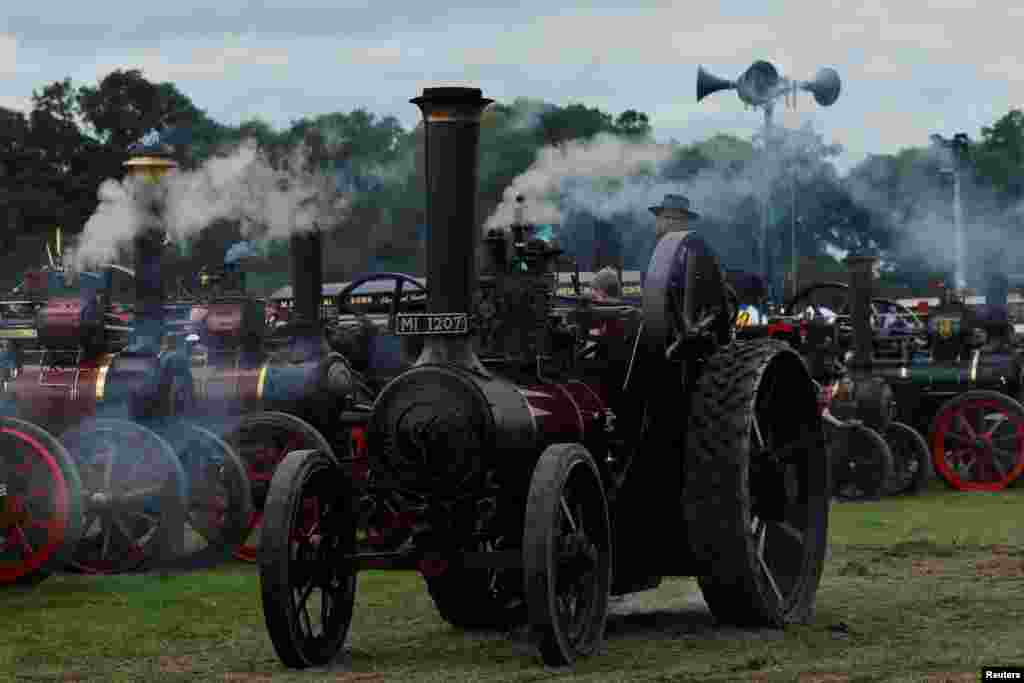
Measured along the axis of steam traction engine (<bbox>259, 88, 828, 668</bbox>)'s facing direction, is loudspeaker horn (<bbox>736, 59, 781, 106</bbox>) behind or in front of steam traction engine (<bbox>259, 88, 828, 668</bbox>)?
behind

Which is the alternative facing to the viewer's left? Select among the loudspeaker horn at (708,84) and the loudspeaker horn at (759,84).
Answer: the loudspeaker horn at (708,84)

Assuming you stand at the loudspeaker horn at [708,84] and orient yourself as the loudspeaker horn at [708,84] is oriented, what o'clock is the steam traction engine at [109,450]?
The steam traction engine is roughly at 10 o'clock from the loudspeaker horn.

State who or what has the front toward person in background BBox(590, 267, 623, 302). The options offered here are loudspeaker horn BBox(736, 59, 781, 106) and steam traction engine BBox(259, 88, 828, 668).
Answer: the loudspeaker horn

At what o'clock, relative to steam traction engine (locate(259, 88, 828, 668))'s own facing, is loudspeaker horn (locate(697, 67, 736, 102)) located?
The loudspeaker horn is roughly at 5 o'clock from the steam traction engine.

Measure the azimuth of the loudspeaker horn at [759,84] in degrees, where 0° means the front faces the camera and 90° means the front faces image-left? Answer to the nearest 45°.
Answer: approximately 0°

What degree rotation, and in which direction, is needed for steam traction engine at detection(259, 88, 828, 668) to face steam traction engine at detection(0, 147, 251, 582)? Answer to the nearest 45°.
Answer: approximately 90° to its right

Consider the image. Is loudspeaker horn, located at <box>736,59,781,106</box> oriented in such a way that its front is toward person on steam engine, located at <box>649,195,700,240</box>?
yes

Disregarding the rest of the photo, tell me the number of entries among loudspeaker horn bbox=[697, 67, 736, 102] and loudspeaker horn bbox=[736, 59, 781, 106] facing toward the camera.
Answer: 1

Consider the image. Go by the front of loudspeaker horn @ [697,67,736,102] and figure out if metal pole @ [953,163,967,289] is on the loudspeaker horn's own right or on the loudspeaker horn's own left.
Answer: on the loudspeaker horn's own right

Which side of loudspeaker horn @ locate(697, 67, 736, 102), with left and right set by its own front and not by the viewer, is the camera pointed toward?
left
